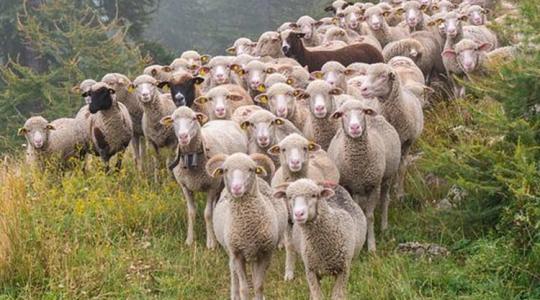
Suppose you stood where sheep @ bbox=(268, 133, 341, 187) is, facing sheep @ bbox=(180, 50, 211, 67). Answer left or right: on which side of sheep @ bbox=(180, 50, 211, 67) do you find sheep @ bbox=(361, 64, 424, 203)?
right

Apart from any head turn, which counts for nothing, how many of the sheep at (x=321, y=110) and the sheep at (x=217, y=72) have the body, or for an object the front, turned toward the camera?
2

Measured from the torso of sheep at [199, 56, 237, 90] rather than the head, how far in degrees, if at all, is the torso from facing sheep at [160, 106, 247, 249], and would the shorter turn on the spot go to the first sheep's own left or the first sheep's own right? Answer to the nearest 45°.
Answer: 0° — it already faces it

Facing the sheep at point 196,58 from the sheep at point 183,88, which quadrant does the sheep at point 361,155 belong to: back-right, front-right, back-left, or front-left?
back-right

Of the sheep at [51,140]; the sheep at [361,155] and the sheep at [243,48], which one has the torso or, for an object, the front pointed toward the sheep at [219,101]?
the sheep at [243,48]

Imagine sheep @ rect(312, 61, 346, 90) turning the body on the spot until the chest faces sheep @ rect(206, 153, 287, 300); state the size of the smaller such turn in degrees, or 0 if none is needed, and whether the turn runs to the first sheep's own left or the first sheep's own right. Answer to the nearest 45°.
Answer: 0° — it already faces it

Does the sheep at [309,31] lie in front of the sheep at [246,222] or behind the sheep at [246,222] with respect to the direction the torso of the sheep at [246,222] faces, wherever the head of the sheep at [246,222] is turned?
behind
